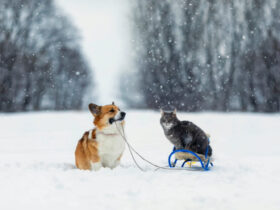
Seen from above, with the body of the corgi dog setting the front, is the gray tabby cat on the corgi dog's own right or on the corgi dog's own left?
on the corgi dog's own left
